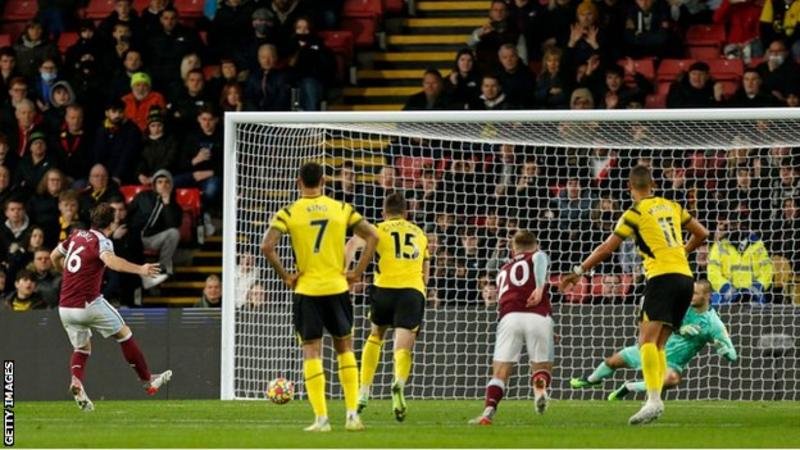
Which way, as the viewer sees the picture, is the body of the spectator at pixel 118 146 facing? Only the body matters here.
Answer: toward the camera

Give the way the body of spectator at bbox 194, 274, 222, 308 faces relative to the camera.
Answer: toward the camera

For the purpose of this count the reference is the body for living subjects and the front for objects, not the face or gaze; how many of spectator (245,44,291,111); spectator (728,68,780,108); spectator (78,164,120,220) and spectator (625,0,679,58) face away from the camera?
0

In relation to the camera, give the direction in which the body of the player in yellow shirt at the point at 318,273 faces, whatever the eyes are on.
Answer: away from the camera

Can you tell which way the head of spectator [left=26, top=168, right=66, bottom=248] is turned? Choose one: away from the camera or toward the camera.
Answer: toward the camera

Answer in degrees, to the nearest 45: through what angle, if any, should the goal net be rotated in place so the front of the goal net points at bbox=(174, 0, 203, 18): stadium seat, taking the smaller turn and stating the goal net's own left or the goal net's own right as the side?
approximately 135° to the goal net's own right

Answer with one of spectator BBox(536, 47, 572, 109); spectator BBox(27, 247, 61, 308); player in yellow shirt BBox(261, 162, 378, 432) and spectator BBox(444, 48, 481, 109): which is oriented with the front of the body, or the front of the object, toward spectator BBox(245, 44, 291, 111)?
the player in yellow shirt

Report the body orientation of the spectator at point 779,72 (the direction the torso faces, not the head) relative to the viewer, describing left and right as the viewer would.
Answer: facing the viewer

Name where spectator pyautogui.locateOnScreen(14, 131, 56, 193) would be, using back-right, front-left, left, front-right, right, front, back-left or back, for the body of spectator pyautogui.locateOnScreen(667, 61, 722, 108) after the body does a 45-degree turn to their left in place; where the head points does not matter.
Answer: back-right

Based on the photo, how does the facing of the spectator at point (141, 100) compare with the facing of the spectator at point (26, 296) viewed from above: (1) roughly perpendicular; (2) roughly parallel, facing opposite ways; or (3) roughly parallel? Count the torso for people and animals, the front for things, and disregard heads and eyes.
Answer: roughly parallel

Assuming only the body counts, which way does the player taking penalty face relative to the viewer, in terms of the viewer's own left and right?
facing away from the viewer and to the right of the viewer

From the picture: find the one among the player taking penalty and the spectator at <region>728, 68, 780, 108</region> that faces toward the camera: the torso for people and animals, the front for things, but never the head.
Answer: the spectator

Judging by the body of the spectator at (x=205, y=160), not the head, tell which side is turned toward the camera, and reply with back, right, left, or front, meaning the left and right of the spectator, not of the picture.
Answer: front

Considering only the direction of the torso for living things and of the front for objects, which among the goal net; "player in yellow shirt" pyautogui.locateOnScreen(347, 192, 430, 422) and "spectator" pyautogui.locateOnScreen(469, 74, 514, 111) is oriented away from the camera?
the player in yellow shirt

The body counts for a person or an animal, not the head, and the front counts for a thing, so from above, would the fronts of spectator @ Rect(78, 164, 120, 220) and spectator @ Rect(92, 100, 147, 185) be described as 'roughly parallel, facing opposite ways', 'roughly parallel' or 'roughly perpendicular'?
roughly parallel

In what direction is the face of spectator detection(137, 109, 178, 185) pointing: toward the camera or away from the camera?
toward the camera
